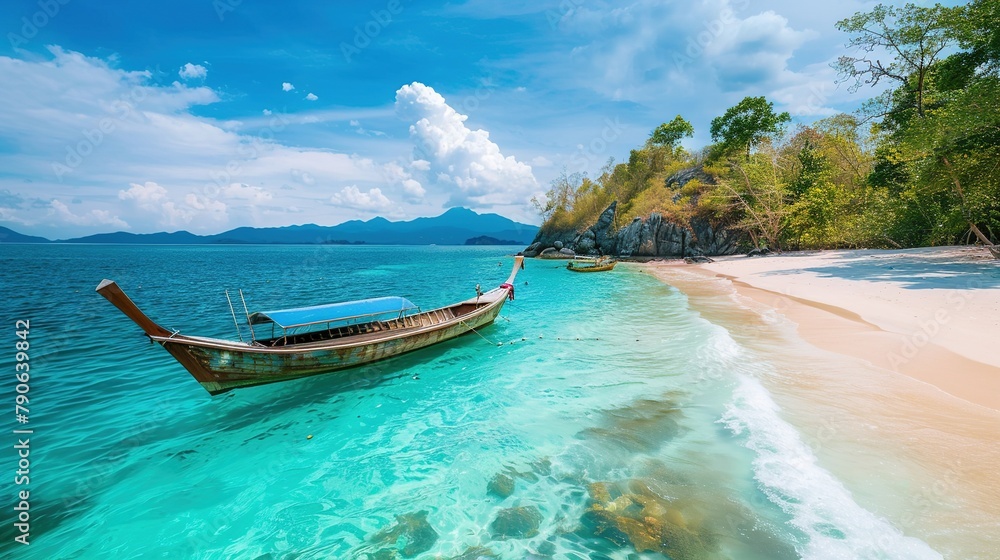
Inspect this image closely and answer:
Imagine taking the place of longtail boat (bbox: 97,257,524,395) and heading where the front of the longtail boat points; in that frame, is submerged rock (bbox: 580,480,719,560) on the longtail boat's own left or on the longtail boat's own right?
on the longtail boat's own left

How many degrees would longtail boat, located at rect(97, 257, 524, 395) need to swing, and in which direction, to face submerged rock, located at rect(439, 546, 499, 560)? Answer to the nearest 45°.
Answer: approximately 45° to its left

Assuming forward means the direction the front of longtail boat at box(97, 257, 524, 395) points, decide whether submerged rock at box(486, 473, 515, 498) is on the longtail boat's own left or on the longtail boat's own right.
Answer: on the longtail boat's own left

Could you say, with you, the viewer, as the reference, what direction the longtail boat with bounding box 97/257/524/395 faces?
facing the viewer and to the left of the viewer

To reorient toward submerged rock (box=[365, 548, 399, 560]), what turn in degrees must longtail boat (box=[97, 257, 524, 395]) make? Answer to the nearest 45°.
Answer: approximately 45° to its left
